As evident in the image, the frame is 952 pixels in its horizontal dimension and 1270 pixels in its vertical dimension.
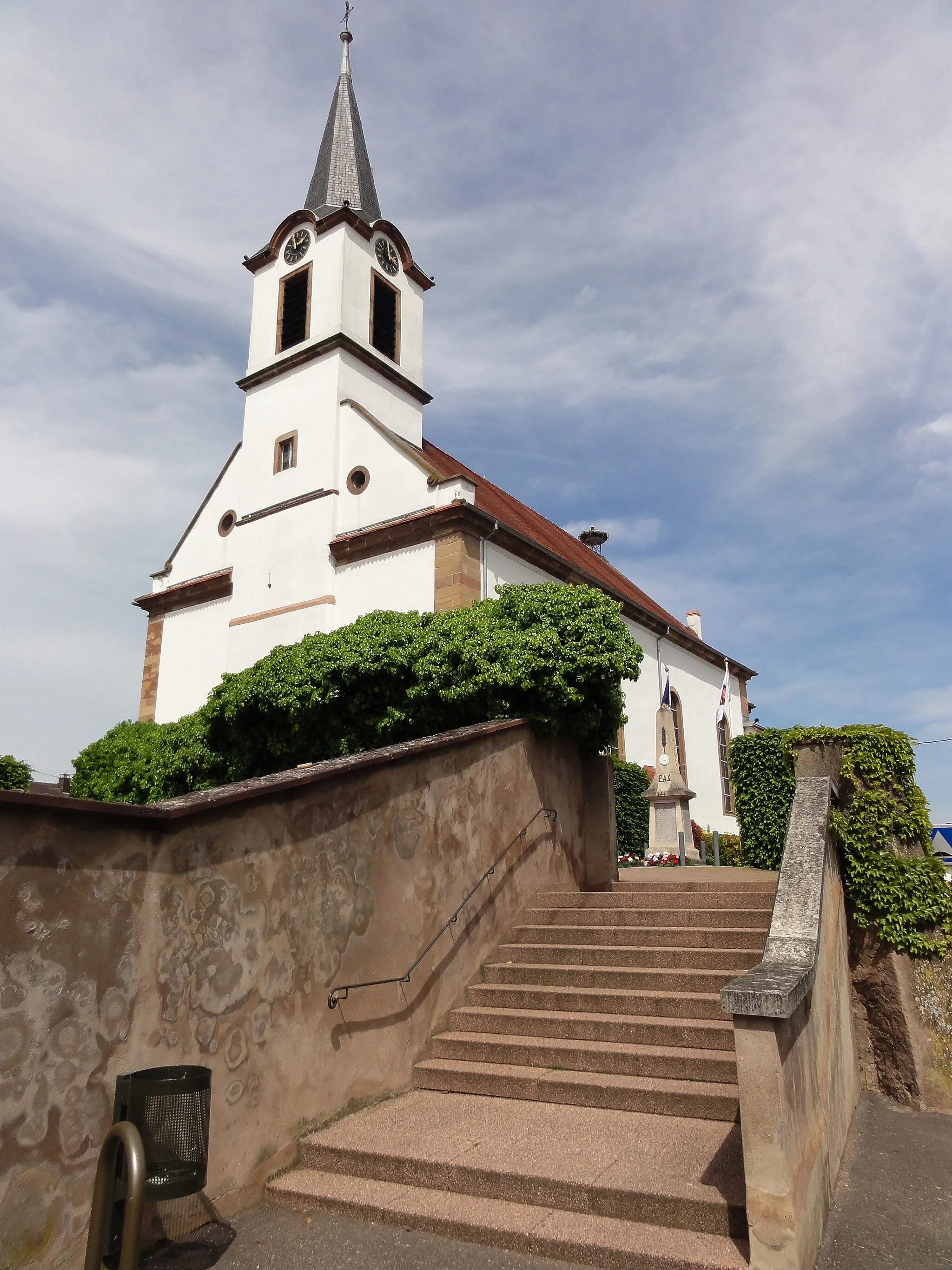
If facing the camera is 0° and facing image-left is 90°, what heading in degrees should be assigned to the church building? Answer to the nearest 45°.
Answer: approximately 45°

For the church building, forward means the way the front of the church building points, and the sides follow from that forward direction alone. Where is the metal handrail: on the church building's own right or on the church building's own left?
on the church building's own left

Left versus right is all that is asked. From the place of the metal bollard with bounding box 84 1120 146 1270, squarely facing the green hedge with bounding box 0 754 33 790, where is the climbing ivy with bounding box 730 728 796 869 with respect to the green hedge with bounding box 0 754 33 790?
right

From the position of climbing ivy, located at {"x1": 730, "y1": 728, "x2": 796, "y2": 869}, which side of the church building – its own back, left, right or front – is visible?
left

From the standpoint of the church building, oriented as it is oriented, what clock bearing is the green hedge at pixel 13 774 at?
The green hedge is roughly at 2 o'clock from the church building.

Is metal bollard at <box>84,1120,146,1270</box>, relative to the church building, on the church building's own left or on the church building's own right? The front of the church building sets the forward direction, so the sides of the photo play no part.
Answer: on the church building's own left

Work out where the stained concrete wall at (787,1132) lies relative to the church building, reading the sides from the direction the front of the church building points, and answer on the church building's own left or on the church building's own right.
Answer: on the church building's own left

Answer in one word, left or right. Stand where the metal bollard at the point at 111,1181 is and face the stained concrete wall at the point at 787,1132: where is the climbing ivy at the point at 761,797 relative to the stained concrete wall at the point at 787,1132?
left

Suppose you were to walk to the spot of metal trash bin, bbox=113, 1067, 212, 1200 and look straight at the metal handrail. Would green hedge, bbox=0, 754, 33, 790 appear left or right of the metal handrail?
left

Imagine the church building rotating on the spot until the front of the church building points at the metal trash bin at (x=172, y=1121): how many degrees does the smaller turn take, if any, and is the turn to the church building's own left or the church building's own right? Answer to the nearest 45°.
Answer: approximately 45° to the church building's own left

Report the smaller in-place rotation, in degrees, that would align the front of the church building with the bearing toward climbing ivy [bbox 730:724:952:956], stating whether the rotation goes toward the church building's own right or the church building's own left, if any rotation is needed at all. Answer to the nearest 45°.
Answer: approximately 90° to the church building's own left
